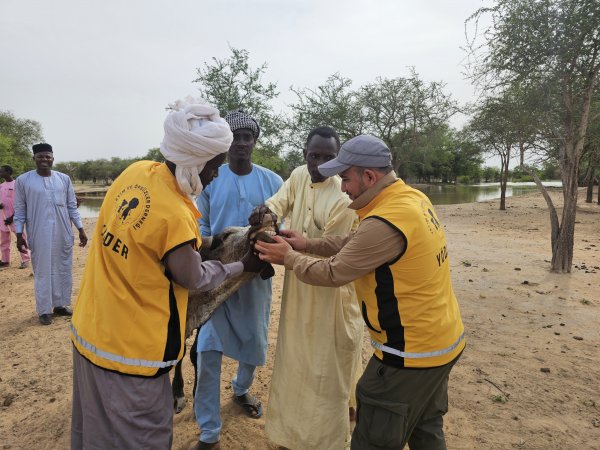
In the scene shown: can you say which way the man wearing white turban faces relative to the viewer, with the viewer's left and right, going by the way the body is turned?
facing away from the viewer and to the right of the viewer

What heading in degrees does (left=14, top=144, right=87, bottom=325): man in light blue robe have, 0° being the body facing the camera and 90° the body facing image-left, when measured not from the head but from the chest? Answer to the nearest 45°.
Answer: approximately 0°

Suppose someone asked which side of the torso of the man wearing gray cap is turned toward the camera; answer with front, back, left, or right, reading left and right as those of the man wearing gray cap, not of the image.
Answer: left

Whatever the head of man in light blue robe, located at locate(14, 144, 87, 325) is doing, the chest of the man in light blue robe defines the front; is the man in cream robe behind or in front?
in front

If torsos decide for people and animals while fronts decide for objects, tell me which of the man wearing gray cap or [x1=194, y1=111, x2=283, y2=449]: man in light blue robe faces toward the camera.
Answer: the man in light blue robe

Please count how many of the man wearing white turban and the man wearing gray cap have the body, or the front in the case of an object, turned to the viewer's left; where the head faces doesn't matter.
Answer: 1

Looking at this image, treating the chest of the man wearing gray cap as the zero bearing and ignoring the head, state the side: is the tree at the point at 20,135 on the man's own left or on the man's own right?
on the man's own right

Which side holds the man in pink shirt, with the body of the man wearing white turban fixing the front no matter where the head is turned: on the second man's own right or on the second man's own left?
on the second man's own left

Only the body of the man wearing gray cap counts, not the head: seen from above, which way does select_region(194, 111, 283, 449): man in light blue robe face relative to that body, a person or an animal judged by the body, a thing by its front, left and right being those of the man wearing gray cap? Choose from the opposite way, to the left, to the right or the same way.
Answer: to the left

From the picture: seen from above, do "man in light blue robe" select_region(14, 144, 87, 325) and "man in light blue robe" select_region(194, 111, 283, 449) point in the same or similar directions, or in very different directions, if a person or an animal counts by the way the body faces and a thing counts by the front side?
same or similar directions

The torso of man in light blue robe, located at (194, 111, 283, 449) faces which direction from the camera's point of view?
toward the camera

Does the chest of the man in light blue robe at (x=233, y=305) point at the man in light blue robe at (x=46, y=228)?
no

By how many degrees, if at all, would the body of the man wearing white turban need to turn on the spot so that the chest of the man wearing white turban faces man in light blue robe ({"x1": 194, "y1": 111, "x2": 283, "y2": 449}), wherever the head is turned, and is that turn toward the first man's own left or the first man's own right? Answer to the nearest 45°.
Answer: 0° — they already face them

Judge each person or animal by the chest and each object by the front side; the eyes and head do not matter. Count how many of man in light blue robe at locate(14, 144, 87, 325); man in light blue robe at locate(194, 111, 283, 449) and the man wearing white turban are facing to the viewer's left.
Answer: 0
